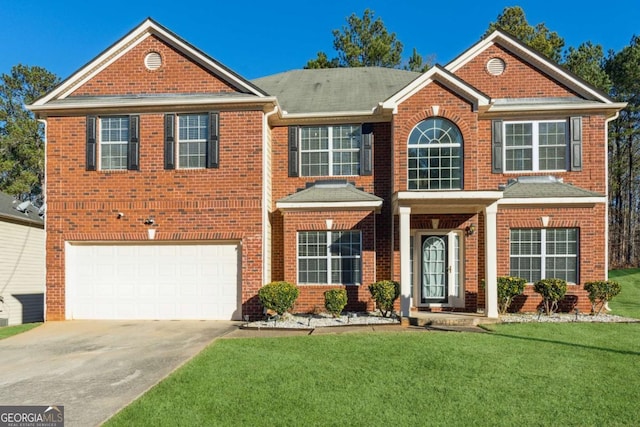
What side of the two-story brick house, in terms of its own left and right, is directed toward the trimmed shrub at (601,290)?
left

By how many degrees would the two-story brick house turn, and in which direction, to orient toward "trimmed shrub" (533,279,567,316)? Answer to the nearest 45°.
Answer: approximately 90° to its left

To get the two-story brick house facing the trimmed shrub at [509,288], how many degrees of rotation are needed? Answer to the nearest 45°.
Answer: approximately 90° to its left

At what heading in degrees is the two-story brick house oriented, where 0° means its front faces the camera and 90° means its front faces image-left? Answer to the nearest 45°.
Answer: approximately 0°
